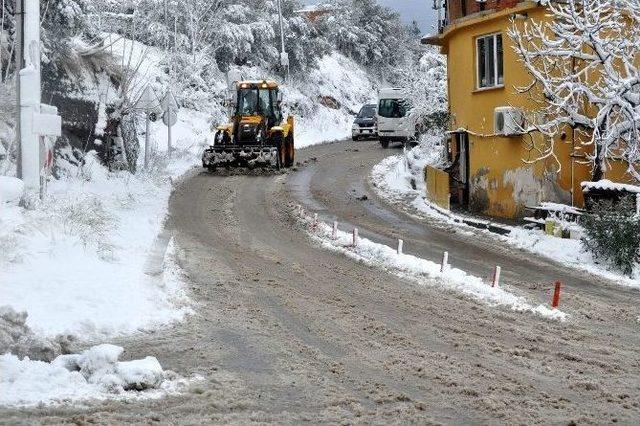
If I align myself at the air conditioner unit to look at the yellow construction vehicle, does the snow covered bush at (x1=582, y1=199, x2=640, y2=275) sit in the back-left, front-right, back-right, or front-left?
back-left

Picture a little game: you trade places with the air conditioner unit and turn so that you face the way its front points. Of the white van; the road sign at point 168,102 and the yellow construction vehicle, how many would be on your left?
0

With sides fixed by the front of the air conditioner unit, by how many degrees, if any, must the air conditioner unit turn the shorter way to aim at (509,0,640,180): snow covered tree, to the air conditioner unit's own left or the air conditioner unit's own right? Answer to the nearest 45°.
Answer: approximately 90° to the air conditioner unit's own left

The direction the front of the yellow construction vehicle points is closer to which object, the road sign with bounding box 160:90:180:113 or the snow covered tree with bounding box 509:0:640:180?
the snow covered tree

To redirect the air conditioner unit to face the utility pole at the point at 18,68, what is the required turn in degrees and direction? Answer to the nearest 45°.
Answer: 0° — it already faces it

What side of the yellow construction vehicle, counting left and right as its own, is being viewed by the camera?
front

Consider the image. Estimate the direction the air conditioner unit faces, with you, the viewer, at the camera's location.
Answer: facing the viewer and to the left of the viewer

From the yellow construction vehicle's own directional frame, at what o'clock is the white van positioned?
The white van is roughly at 7 o'clock from the yellow construction vehicle.

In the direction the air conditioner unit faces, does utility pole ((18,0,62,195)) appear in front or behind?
in front

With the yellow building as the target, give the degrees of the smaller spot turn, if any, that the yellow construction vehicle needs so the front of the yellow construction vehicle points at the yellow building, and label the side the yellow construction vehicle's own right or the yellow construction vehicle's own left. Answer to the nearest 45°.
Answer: approximately 45° to the yellow construction vehicle's own left

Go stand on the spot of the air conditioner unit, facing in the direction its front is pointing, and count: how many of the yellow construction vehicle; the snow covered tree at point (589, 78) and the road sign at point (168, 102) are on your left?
1

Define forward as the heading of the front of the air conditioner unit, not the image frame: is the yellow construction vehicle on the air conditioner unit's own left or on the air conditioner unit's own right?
on the air conditioner unit's own right

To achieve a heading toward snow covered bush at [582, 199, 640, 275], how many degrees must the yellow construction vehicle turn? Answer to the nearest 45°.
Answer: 0° — it already faces it

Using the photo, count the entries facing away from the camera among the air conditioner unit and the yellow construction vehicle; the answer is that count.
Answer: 0

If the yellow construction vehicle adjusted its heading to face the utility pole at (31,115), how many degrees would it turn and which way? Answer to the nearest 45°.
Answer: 0° — it already faces it

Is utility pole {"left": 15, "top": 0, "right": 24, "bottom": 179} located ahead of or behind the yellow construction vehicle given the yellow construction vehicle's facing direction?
ahead

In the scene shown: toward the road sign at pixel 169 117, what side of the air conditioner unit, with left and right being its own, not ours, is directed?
right
